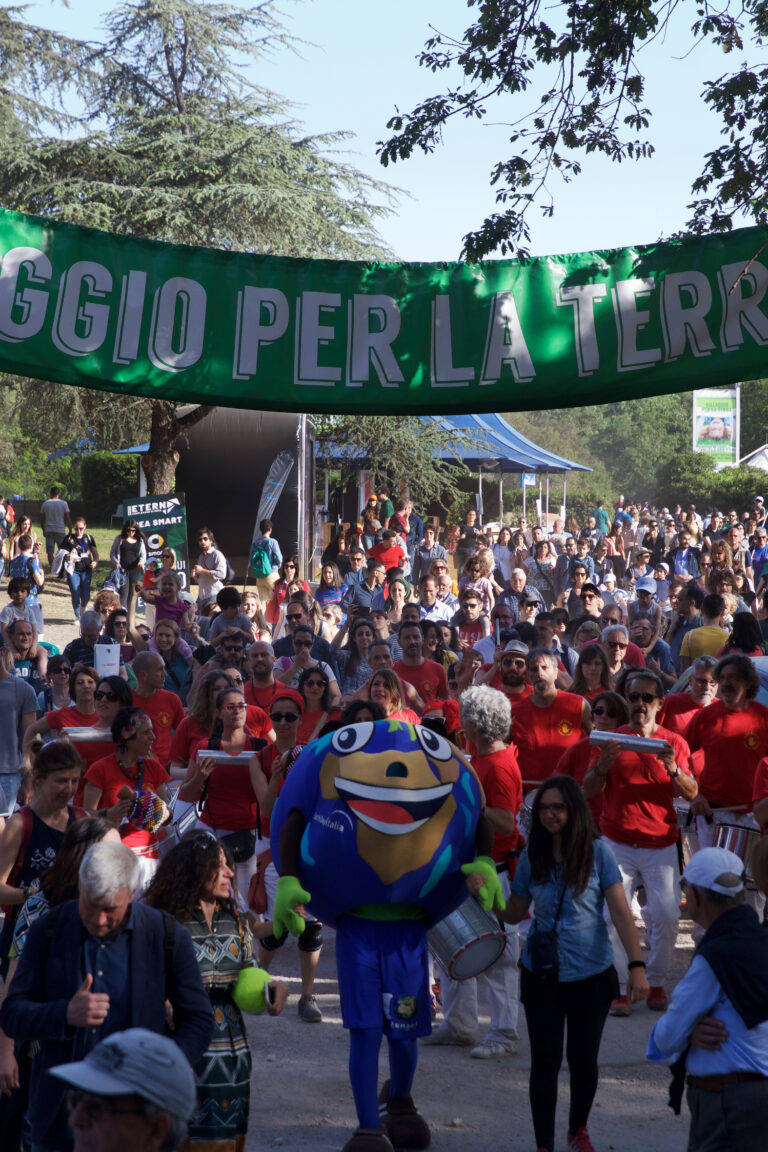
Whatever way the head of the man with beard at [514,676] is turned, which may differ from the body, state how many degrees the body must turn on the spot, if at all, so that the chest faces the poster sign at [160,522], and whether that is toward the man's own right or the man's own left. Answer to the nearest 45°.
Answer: approximately 135° to the man's own right

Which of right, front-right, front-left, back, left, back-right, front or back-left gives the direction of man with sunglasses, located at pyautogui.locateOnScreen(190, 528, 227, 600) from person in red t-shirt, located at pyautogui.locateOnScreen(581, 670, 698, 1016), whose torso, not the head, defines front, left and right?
back-right

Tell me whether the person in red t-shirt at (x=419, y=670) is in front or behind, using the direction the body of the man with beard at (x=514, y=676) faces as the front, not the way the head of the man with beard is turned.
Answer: behind

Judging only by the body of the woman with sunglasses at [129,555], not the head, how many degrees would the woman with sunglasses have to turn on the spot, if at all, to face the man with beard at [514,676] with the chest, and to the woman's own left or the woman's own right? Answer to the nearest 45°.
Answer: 0° — they already face them

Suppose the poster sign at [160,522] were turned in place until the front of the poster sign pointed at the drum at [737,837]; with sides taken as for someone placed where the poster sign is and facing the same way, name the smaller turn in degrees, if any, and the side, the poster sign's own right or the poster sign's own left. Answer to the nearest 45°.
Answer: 0° — it already faces it

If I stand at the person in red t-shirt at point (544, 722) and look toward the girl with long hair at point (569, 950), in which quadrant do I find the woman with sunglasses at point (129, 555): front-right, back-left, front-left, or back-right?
back-right
